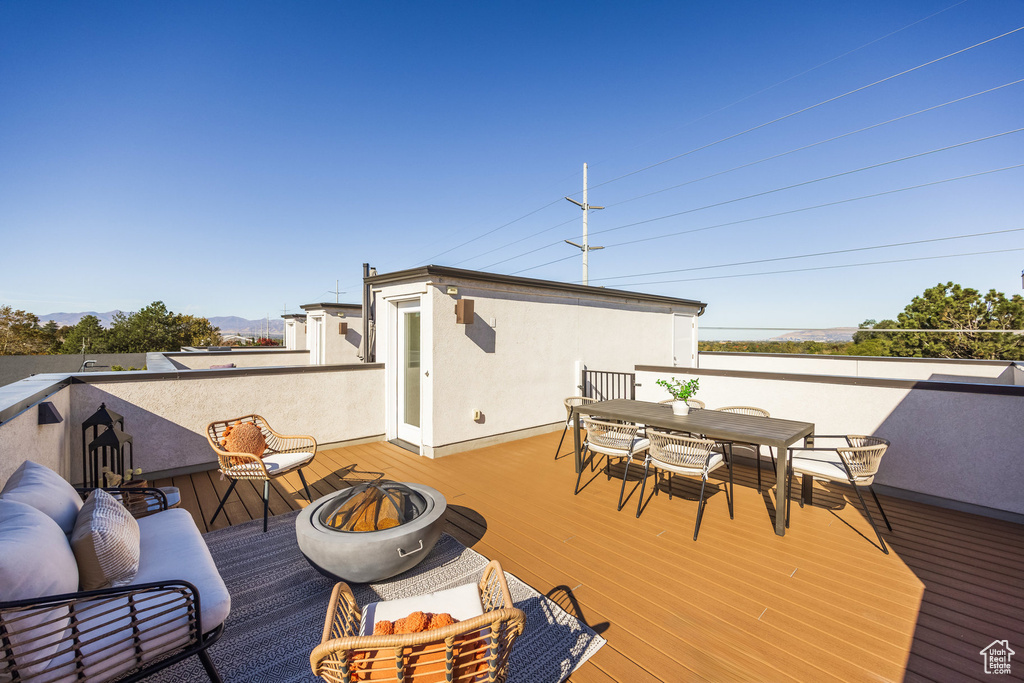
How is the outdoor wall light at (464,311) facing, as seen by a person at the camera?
facing the viewer and to the right of the viewer

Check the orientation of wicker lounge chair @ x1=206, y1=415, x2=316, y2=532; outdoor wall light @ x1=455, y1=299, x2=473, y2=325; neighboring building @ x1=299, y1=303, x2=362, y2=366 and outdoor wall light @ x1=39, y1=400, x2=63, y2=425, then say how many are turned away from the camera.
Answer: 0

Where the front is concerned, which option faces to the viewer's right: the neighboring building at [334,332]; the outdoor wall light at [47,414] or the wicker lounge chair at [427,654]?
the outdoor wall light

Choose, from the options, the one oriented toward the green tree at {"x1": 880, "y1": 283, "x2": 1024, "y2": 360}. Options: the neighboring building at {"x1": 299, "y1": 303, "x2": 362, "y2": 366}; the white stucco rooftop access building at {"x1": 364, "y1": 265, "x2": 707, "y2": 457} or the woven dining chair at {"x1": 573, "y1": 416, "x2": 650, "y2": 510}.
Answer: the woven dining chair

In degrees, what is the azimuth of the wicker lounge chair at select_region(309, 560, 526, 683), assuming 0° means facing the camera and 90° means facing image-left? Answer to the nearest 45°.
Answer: approximately 180°

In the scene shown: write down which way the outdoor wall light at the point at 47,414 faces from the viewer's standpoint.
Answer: facing to the right of the viewer

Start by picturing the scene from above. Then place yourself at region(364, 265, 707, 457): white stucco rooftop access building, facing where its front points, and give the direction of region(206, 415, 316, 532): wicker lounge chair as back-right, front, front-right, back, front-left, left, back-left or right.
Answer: front

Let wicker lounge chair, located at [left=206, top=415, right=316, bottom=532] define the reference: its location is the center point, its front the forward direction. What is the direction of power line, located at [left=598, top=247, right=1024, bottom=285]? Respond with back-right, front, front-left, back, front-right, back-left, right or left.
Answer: front-left

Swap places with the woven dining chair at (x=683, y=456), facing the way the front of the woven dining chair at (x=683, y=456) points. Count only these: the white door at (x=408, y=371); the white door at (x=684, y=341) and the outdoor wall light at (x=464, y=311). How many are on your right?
0

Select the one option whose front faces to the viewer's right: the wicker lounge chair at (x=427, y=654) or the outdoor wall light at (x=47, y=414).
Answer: the outdoor wall light

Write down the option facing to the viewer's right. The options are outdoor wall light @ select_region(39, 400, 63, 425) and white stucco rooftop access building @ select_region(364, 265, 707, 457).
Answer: the outdoor wall light

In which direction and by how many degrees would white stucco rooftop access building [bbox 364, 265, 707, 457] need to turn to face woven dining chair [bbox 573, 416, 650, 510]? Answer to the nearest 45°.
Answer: approximately 90° to its left

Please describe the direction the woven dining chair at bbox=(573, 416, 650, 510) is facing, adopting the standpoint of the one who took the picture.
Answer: facing away from the viewer and to the right of the viewer

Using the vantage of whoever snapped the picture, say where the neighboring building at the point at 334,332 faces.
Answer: facing the viewer and to the left of the viewer

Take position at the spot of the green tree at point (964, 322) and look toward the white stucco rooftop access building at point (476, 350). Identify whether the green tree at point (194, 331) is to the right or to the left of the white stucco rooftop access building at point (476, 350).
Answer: right

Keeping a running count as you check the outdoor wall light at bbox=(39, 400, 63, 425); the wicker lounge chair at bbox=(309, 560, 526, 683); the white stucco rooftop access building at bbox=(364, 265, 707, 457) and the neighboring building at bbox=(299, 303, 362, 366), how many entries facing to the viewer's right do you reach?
1

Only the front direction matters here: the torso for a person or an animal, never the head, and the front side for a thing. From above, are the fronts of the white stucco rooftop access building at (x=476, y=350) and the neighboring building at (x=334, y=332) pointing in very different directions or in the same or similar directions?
same or similar directions

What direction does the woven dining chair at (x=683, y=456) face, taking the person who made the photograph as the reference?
facing away from the viewer and to the right of the viewer
